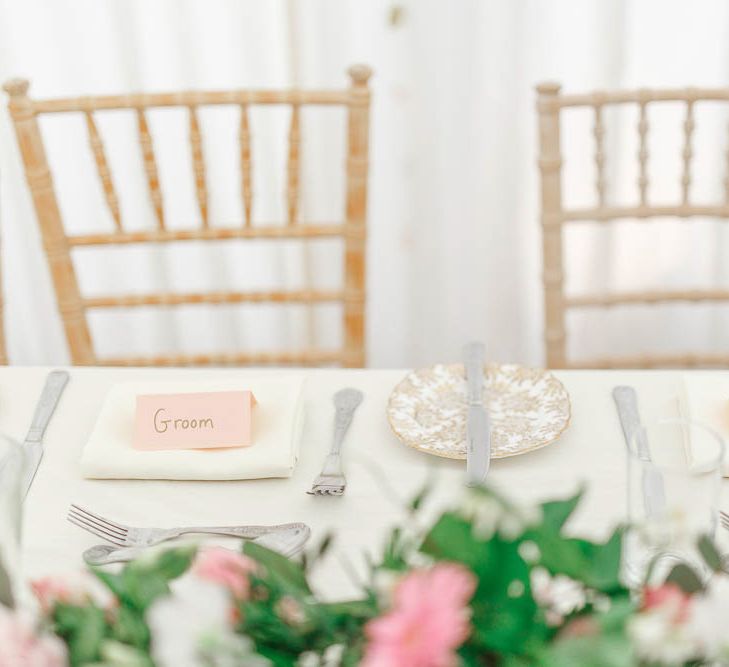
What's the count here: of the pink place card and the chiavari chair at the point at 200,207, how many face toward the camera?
2

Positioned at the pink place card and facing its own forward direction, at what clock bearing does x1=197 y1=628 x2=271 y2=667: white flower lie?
The white flower is roughly at 12 o'clock from the pink place card.

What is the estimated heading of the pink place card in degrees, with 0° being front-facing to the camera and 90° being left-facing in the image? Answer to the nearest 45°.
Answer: approximately 0°

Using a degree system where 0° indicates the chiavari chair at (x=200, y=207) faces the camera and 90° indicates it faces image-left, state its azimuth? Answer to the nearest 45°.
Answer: approximately 0°

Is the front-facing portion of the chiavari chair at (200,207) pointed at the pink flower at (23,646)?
yes

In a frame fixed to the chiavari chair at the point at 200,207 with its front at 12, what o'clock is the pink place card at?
The pink place card is roughly at 12 o'clock from the chiavari chair.
